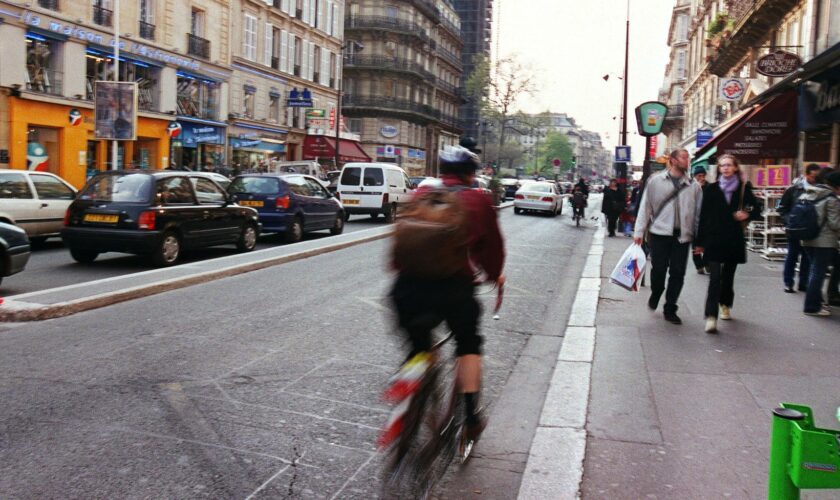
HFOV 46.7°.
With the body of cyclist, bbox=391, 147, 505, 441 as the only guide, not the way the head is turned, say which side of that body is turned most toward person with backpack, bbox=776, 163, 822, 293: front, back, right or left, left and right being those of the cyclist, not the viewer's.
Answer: front

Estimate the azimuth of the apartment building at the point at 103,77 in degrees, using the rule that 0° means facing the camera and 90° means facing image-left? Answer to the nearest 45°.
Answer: approximately 315°

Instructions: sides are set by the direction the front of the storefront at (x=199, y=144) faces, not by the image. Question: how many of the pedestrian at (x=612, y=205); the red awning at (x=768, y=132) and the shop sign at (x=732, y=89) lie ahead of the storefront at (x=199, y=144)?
3

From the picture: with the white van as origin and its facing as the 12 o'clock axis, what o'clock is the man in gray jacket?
The man in gray jacket is roughly at 4 o'clock from the white van.

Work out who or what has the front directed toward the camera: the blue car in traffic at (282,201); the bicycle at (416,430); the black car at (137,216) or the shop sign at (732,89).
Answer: the shop sign

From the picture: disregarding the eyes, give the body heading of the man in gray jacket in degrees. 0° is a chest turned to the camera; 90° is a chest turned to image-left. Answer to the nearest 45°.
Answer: approximately 0°

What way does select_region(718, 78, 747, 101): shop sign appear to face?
toward the camera

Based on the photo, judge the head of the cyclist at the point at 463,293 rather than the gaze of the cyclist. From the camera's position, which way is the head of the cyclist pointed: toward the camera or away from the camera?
away from the camera

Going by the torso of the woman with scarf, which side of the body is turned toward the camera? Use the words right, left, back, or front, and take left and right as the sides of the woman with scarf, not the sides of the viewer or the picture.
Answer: front

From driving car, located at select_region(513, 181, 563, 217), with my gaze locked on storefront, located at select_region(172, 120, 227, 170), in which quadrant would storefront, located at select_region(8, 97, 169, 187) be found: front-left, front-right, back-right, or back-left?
front-left

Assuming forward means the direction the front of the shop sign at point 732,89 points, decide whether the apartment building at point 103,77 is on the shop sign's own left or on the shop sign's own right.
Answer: on the shop sign's own right

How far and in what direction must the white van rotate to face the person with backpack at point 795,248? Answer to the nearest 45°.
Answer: approximately 135° to its right

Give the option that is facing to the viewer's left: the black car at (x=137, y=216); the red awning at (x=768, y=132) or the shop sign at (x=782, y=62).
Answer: the red awning

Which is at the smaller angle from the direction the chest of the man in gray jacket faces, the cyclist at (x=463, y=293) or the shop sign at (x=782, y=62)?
the cyclist
